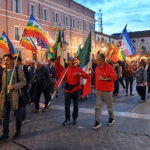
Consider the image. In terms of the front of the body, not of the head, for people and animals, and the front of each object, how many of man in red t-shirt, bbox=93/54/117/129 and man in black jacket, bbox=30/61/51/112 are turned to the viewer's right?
0

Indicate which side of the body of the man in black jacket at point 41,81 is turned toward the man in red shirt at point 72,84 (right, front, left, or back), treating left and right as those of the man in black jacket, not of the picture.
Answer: left

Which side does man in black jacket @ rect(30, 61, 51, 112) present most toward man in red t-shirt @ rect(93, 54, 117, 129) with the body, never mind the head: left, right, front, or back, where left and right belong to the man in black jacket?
left

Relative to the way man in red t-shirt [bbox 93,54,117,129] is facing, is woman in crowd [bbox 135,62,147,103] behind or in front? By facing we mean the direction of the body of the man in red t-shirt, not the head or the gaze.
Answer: behind

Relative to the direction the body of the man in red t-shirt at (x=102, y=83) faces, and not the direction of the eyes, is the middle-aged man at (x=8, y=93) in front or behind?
in front

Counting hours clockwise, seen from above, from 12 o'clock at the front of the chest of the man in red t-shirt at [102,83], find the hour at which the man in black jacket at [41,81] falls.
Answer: The man in black jacket is roughly at 3 o'clock from the man in red t-shirt.

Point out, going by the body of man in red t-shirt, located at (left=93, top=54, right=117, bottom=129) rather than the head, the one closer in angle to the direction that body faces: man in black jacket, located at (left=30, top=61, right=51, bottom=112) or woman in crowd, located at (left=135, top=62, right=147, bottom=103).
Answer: the man in black jacket

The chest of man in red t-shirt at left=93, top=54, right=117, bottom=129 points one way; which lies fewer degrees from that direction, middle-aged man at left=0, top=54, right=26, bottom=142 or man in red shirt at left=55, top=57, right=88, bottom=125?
the middle-aged man

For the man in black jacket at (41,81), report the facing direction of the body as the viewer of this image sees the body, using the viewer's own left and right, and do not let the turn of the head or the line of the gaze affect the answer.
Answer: facing the viewer and to the left of the viewer

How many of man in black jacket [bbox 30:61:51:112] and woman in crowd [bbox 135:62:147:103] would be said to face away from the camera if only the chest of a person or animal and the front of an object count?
0

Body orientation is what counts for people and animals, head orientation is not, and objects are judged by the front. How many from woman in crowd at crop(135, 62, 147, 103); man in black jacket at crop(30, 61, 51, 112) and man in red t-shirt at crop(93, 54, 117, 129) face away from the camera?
0

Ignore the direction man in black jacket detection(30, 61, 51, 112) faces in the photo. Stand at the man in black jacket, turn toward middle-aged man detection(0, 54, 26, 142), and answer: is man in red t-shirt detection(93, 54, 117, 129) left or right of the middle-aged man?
left
